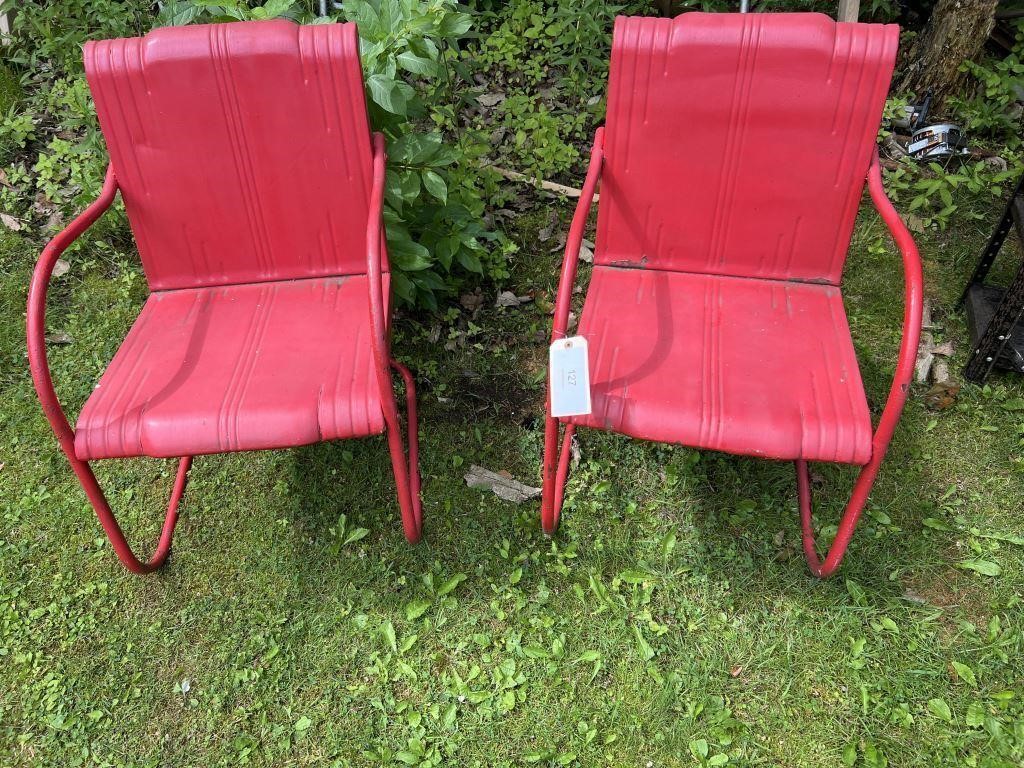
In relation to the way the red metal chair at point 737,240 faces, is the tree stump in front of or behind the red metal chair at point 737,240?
behind

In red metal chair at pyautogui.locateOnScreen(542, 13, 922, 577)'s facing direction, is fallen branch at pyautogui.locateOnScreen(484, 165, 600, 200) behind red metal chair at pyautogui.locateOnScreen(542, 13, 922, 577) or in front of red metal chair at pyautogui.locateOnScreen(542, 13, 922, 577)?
behind

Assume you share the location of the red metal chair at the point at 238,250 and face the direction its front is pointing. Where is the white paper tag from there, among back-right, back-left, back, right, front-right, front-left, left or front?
front-left

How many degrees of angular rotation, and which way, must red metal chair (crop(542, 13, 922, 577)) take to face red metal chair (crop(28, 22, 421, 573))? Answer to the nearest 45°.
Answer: approximately 90° to its right

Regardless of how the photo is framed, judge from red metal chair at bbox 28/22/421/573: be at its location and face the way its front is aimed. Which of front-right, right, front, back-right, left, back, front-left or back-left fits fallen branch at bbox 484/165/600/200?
back-left

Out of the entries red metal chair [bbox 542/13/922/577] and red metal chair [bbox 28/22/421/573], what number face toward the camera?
2

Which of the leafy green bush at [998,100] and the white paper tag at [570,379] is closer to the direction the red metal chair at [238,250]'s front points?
the white paper tag
